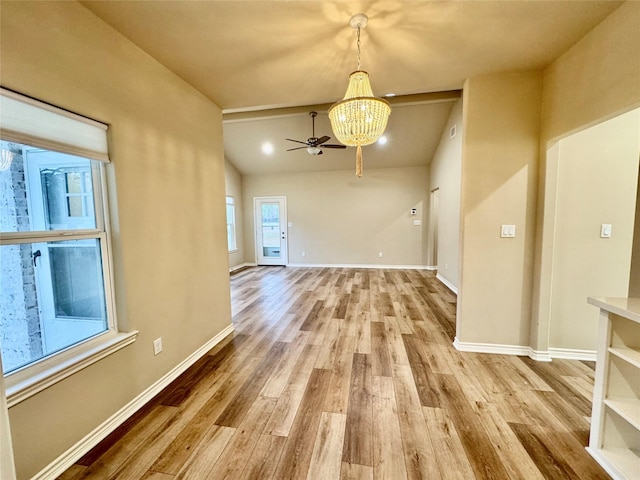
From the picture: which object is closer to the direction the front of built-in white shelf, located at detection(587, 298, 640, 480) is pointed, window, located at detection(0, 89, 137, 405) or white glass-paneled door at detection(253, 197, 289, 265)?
the window

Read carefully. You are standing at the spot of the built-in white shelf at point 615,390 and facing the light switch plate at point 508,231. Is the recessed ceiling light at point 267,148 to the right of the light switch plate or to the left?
left

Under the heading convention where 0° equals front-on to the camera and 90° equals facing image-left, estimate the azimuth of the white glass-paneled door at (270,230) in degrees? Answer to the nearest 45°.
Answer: approximately 0°

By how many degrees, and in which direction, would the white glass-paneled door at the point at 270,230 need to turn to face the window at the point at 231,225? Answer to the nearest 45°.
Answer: approximately 90° to its right

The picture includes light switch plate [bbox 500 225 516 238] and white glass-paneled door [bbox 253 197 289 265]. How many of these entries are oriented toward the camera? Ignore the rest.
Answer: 2
